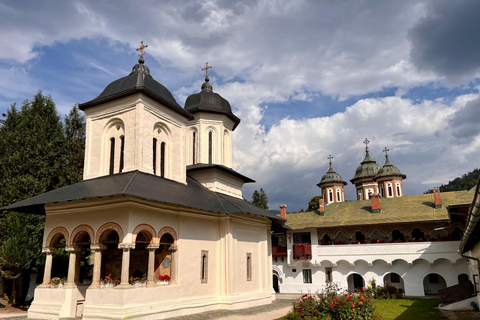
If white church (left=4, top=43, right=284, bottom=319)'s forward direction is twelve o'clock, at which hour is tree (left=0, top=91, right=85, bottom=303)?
The tree is roughly at 3 o'clock from the white church.

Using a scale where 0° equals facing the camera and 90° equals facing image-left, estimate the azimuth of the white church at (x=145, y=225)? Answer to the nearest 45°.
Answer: approximately 45°
